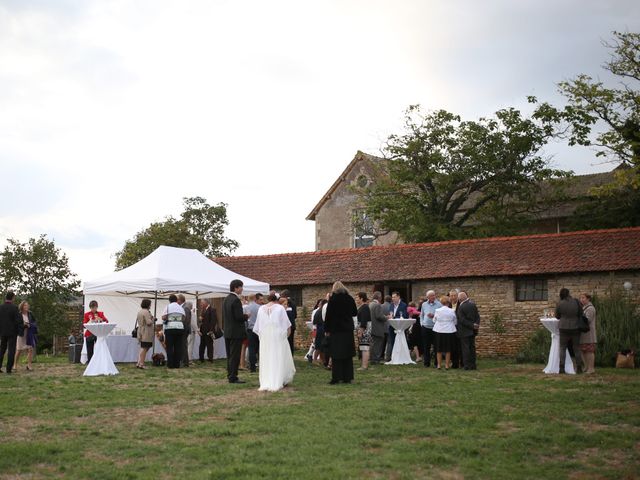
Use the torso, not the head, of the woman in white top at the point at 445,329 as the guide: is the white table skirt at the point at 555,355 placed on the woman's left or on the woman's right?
on the woman's right

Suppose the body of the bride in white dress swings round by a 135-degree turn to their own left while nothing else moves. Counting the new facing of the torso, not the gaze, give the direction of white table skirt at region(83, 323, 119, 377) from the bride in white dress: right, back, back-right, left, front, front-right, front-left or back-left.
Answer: right

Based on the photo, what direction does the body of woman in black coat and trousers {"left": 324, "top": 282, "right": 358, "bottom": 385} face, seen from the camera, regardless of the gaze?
away from the camera

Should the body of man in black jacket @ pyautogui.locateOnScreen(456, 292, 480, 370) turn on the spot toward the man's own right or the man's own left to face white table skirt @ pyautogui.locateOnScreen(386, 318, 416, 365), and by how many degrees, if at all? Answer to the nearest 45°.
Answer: approximately 45° to the man's own right

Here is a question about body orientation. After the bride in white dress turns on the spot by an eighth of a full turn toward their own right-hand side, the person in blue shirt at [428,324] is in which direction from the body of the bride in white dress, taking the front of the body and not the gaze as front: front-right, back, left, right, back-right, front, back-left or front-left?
front

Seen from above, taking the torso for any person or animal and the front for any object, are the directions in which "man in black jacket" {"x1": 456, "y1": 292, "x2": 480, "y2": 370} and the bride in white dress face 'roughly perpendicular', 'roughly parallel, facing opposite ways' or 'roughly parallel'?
roughly perpendicular

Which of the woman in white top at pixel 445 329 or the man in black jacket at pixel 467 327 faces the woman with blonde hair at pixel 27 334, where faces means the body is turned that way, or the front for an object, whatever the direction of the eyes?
the man in black jacket

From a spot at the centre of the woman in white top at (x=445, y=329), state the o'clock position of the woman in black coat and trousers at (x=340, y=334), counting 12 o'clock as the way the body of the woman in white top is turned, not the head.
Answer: The woman in black coat and trousers is roughly at 7 o'clock from the woman in white top.

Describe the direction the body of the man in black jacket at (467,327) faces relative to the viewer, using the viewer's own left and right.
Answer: facing to the left of the viewer

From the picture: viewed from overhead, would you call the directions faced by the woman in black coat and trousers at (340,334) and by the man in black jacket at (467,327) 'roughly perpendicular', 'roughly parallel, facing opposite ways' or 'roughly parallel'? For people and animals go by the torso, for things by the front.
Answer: roughly perpendicular
